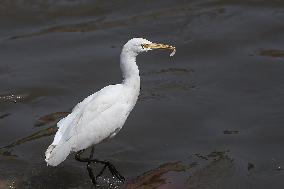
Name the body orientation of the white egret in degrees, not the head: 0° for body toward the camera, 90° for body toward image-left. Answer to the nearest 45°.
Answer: approximately 270°
